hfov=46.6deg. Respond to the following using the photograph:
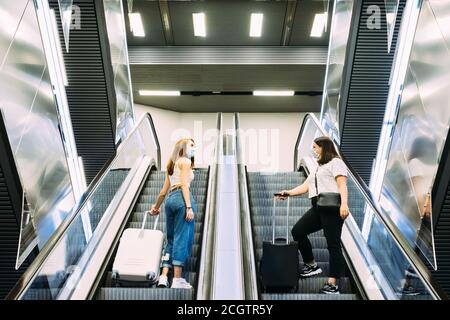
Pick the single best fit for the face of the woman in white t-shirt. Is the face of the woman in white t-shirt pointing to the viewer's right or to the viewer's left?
to the viewer's left

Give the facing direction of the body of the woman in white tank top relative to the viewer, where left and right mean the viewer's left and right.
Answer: facing away from the viewer and to the right of the viewer
